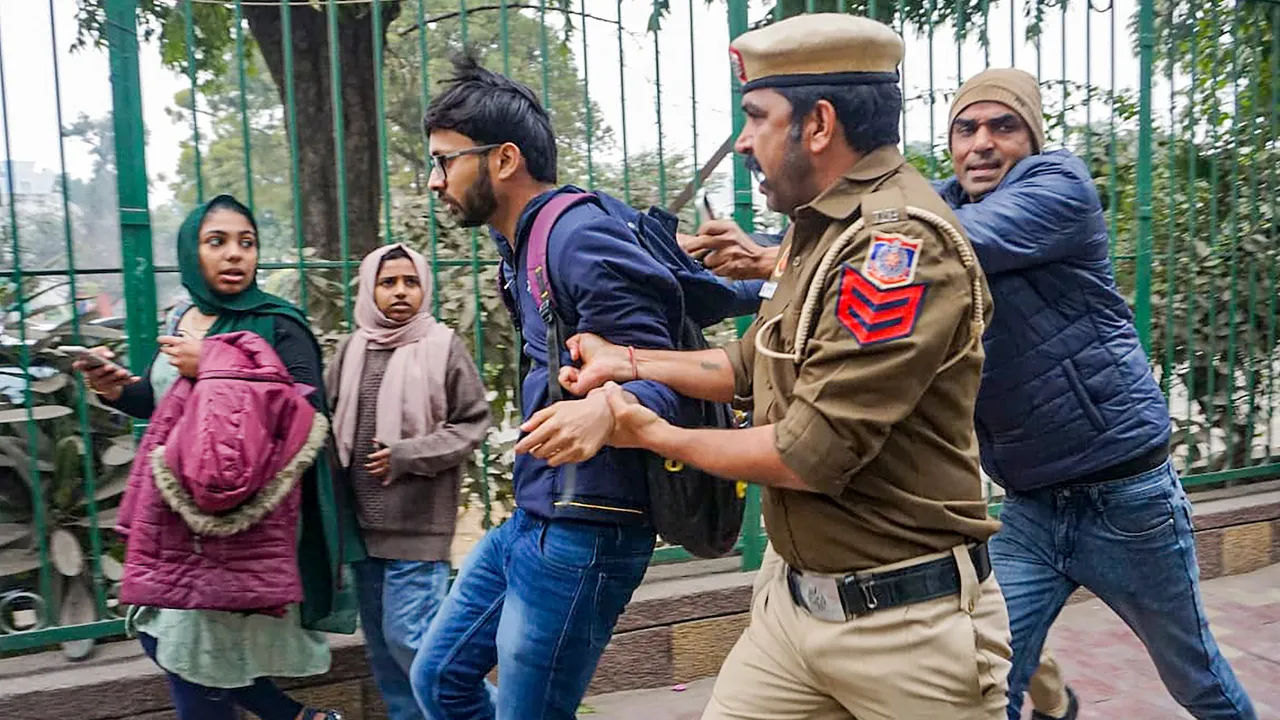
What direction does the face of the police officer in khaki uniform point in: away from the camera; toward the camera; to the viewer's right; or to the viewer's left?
to the viewer's left

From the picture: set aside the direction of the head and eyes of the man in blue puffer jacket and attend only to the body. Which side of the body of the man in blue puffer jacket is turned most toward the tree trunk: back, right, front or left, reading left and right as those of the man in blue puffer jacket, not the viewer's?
right

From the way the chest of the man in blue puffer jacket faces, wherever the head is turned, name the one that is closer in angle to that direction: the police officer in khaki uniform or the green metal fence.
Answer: the police officer in khaki uniform

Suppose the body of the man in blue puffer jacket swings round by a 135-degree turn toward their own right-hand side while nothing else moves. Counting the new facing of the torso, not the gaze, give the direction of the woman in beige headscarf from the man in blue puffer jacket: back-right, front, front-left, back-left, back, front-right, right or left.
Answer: left

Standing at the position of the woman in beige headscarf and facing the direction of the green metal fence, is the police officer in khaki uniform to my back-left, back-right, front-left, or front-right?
back-right

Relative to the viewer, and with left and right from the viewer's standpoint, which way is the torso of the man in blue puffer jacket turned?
facing the viewer and to the left of the viewer
